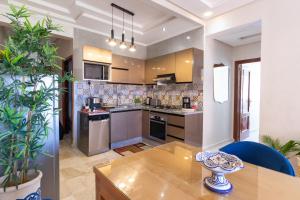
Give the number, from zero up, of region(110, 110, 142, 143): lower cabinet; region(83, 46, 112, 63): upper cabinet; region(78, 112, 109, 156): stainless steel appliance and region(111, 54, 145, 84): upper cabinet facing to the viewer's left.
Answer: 0

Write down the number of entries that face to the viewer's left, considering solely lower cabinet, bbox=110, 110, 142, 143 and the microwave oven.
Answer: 0

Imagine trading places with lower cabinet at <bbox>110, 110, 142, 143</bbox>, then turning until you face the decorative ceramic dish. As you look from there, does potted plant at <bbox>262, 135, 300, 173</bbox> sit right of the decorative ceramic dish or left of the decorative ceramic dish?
left

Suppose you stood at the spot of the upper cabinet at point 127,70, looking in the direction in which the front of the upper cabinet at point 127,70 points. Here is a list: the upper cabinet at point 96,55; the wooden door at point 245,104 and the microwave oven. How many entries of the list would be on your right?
2

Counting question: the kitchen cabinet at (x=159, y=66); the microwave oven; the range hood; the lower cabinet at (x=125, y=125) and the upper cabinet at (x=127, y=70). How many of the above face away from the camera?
0

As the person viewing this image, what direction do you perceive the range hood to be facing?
facing the viewer and to the left of the viewer

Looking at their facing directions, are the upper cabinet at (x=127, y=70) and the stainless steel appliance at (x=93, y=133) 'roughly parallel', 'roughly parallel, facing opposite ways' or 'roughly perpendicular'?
roughly parallel

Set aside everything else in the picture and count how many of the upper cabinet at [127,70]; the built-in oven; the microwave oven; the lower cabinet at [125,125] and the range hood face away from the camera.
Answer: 0
